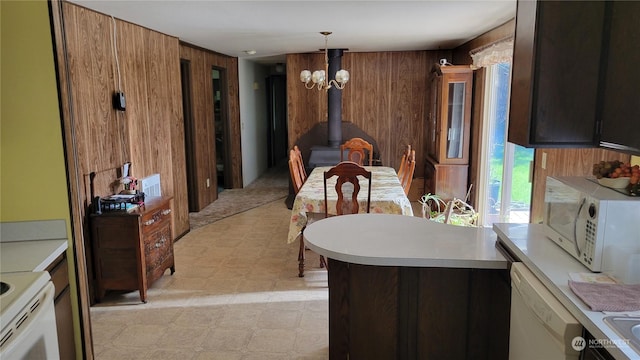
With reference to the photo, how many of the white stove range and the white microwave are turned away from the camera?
0

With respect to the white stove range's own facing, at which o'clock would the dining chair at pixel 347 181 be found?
The dining chair is roughly at 10 o'clock from the white stove range.

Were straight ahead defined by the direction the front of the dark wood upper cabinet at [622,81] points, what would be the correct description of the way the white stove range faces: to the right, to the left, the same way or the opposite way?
the opposite way

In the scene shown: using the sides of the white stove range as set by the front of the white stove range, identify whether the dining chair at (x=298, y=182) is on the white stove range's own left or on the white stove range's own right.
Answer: on the white stove range's own left

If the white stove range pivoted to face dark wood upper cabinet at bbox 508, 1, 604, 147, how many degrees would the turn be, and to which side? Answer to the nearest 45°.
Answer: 0° — it already faces it

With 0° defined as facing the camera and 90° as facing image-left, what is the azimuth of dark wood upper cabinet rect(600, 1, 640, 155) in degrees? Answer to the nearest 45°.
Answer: approximately 45°

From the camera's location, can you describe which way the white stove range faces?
facing the viewer and to the right of the viewer

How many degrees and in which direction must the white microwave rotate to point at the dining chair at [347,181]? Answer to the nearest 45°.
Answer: approximately 90° to its right

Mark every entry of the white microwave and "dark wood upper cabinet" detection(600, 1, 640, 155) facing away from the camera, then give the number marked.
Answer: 0

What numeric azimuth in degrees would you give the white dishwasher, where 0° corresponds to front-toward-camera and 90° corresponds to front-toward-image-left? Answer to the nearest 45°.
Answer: approximately 45°

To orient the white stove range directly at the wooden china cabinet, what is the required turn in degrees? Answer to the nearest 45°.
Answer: approximately 45° to its left

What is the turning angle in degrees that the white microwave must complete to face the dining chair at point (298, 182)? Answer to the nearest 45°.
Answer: approximately 90° to its right
